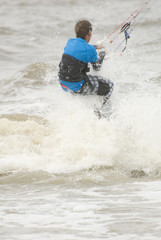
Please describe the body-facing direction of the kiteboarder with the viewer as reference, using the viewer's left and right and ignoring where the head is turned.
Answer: facing away from the viewer and to the right of the viewer
